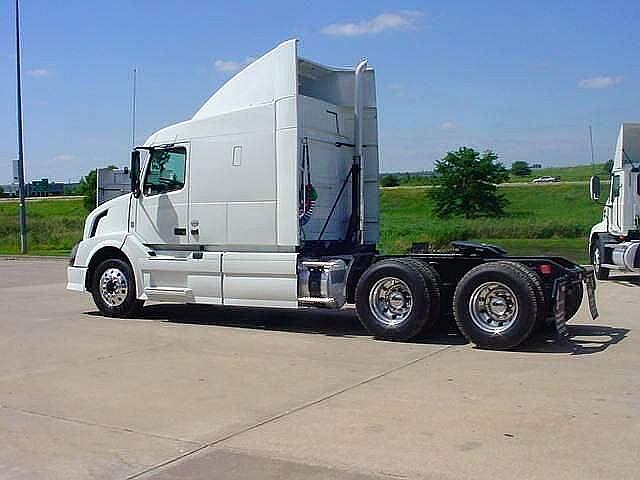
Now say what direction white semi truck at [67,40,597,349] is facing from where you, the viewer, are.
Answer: facing away from the viewer and to the left of the viewer

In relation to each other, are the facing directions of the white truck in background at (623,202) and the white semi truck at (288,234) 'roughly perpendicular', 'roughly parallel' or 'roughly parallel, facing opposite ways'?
roughly parallel

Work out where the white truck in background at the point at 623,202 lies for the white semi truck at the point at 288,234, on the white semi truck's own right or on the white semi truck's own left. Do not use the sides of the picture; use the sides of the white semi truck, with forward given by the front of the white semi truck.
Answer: on the white semi truck's own right
